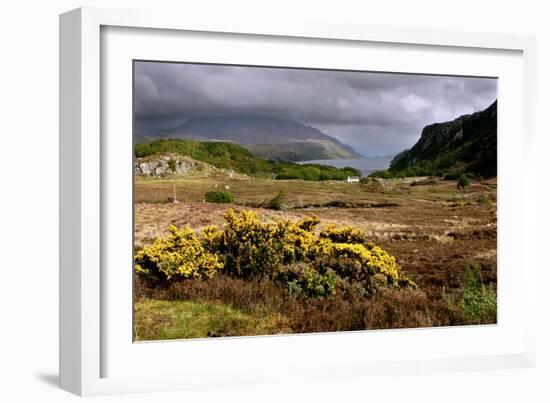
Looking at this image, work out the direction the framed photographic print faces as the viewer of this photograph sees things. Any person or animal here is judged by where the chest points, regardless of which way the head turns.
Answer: facing the viewer and to the right of the viewer
